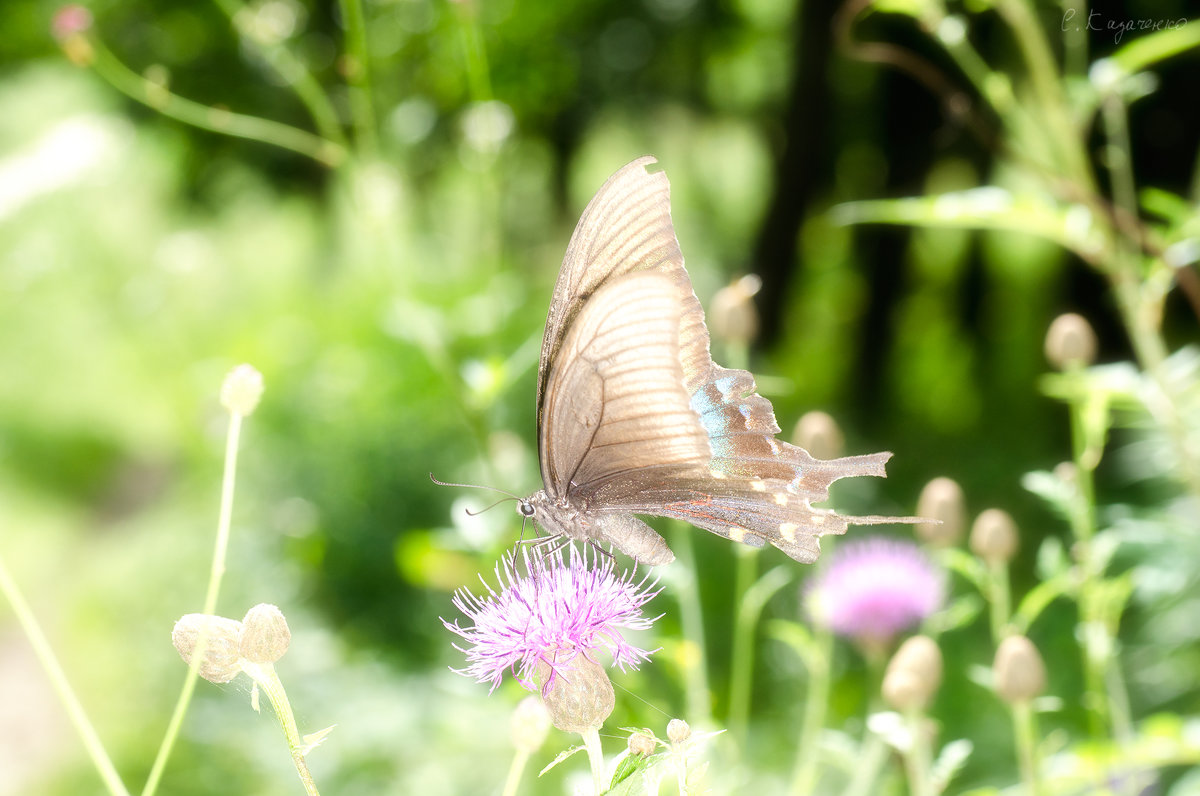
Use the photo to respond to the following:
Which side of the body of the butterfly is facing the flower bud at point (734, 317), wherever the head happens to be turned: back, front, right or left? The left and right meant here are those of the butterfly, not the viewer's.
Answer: right

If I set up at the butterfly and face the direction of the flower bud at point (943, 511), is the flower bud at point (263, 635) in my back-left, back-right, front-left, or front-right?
back-right

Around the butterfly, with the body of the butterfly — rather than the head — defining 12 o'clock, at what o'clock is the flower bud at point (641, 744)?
The flower bud is roughly at 9 o'clock from the butterfly.

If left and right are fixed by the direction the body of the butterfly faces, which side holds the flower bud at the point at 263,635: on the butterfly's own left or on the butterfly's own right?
on the butterfly's own left

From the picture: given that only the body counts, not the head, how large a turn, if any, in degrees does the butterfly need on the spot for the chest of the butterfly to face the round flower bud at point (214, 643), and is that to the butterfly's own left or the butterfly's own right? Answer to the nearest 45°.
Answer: approximately 45° to the butterfly's own left

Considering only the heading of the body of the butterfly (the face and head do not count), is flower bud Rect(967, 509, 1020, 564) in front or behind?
behind

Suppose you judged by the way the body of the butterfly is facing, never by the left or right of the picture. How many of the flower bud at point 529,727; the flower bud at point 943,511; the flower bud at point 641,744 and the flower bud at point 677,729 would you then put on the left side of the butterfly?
3

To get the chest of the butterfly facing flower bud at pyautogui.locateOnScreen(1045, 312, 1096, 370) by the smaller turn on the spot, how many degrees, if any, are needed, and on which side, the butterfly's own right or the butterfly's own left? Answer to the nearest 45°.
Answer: approximately 135° to the butterfly's own right

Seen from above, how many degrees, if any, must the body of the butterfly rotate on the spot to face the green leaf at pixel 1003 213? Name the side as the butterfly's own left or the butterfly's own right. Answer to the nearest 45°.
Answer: approximately 135° to the butterfly's own right

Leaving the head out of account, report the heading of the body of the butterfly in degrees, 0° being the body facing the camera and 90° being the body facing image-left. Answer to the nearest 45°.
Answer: approximately 90°
